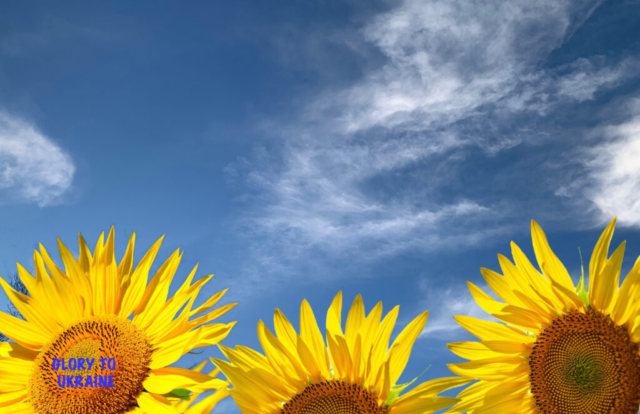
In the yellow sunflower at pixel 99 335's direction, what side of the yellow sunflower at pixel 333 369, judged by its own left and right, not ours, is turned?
right

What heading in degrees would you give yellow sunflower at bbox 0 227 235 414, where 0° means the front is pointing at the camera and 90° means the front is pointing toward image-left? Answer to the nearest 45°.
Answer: approximately 0°

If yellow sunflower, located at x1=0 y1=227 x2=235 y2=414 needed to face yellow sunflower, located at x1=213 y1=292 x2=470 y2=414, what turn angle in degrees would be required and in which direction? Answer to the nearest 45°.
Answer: approximately 45° to its left

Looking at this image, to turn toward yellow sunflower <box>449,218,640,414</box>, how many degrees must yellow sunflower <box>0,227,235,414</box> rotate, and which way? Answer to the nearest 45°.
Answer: approximately 90° to its left

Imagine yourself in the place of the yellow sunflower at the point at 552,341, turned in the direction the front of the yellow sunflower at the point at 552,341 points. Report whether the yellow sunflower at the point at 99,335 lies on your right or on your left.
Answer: on your right

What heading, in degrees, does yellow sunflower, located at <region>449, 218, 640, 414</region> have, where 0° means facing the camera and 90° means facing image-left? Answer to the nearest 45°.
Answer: approximately 0°
